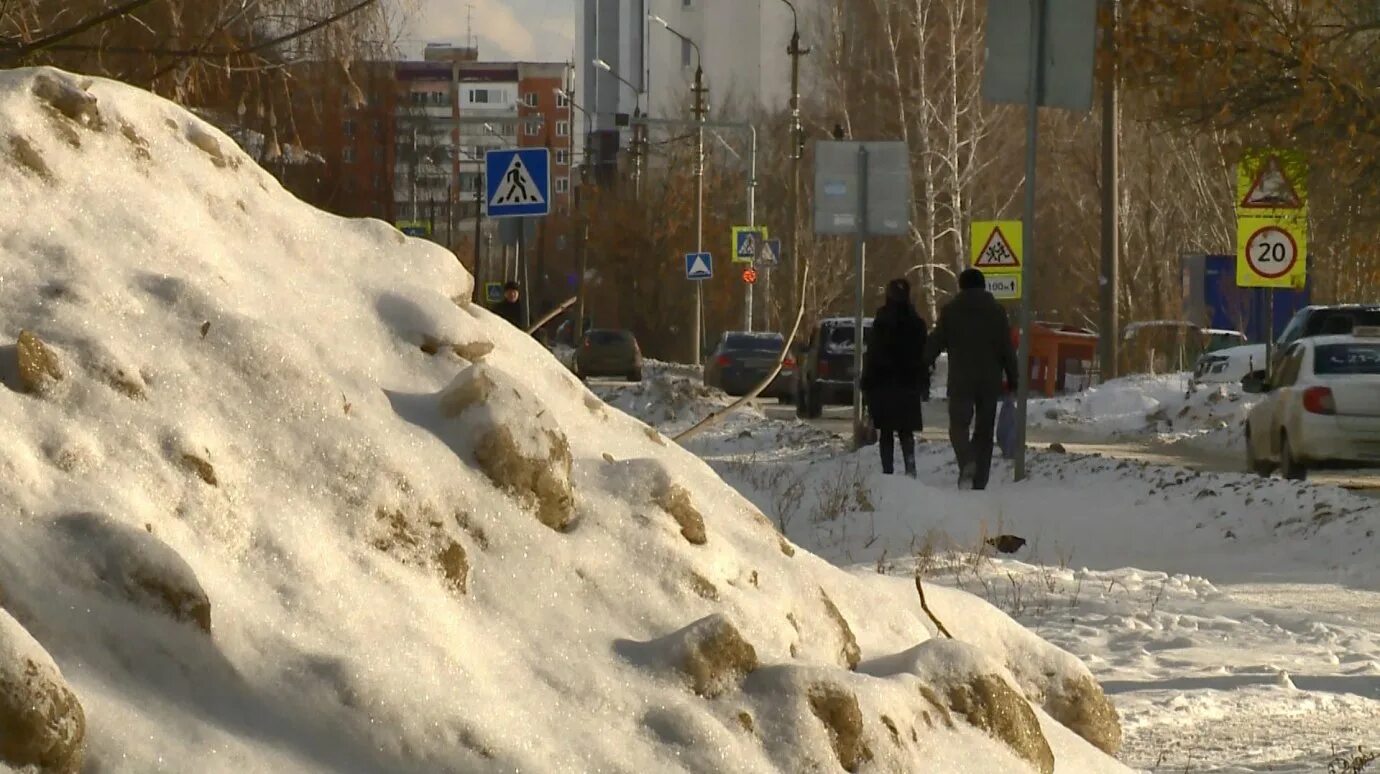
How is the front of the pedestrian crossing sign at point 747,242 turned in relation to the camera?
facing the viewer

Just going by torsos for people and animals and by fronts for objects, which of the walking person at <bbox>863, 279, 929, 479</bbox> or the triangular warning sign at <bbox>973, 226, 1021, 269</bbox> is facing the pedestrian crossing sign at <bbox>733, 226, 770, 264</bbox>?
the walking person

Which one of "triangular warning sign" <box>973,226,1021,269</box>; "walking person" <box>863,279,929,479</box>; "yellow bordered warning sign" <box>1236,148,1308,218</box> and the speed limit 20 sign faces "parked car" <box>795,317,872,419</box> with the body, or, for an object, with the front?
the walking person

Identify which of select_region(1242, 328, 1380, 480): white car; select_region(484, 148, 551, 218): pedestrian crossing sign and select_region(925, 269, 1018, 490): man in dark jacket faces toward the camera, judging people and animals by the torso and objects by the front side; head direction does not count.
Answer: the pedestrian crossing sign

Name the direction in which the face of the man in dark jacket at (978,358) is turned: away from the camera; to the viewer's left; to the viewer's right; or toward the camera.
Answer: away from the camera

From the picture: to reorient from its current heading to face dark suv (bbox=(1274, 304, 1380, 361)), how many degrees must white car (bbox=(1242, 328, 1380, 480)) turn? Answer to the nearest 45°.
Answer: approximately 45° to its right

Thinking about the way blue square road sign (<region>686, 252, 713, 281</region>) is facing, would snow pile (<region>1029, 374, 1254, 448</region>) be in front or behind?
in front

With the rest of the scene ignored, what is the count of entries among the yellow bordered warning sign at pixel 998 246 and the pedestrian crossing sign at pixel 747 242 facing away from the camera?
0

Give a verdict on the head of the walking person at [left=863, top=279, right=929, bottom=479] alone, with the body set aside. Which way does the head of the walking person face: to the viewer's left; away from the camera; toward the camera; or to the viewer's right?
away from the camera

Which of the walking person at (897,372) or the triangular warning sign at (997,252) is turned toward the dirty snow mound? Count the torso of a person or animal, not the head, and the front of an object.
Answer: the triangular warning sign

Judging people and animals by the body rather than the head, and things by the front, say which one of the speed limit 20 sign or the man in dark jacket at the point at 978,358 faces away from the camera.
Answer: the man in dark jacket

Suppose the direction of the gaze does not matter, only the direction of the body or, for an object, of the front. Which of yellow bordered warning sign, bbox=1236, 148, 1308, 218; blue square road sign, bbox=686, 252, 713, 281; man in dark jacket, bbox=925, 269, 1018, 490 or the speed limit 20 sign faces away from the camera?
the man in dark jacket

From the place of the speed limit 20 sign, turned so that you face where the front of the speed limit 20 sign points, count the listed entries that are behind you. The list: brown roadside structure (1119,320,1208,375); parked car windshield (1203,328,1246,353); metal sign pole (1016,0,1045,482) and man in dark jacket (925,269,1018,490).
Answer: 2

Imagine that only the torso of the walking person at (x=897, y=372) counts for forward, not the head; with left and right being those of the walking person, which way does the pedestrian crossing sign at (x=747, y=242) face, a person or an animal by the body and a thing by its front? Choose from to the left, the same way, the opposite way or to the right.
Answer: the opposite way

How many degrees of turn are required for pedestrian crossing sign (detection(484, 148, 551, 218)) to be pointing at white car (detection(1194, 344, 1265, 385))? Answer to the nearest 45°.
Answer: approximately 135° to its left

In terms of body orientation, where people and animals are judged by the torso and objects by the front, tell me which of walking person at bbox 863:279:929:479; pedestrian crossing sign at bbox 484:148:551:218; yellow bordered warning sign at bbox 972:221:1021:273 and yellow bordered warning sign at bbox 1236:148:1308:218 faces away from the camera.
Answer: the walking person

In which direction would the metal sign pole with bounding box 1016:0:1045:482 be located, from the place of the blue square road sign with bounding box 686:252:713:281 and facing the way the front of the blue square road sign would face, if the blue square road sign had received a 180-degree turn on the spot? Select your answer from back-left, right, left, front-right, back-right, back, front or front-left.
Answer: back

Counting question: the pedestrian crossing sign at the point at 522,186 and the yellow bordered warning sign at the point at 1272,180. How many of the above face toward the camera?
2
